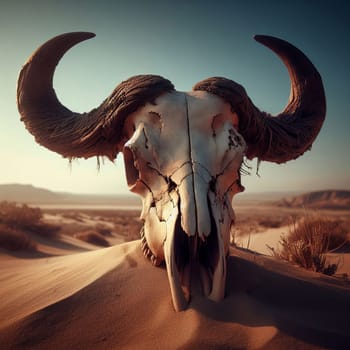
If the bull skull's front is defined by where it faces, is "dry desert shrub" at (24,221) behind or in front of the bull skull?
behind

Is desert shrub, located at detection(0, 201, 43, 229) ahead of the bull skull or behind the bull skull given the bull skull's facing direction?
behind

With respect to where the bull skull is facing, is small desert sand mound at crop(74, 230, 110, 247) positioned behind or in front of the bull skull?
behind

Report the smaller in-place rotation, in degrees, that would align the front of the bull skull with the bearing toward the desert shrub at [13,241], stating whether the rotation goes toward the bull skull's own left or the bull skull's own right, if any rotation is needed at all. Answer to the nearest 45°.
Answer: approximately 135° to the bull skull's own right

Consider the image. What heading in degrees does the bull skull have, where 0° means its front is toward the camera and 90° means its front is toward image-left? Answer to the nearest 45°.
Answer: approximately 0°
